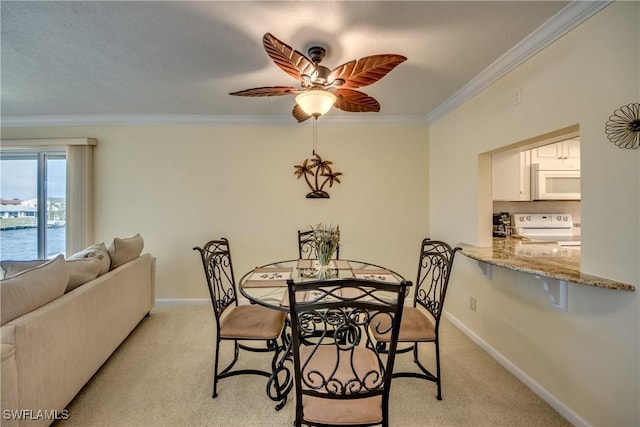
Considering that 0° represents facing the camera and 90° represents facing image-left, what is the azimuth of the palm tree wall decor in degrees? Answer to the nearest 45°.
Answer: approximately 0°

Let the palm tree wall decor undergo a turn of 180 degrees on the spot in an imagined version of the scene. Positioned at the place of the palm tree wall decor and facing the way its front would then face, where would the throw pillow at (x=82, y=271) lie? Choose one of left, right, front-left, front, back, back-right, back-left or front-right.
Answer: back-left

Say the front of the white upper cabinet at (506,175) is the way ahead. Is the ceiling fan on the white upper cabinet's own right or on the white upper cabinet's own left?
on the white upper cabinet's own right

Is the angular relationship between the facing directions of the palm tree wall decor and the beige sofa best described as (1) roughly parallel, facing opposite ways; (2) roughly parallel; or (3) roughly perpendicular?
roughly perpendicular

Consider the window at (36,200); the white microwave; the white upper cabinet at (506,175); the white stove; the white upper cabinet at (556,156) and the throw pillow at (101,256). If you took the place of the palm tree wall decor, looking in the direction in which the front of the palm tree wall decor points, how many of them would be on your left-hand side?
4

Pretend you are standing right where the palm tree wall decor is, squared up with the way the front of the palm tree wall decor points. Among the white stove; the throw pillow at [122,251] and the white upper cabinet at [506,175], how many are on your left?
2

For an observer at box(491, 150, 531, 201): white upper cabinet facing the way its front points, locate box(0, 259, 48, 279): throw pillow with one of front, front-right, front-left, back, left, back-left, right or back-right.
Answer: right

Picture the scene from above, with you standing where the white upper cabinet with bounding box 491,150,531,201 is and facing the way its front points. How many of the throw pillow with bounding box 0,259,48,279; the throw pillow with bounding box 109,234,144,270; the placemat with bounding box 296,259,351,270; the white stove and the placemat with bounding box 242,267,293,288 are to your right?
4

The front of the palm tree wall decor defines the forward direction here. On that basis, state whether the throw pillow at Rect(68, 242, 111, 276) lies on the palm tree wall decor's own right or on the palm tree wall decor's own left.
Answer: on the palm tree wall decor's own right

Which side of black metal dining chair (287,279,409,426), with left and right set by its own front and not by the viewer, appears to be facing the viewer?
back

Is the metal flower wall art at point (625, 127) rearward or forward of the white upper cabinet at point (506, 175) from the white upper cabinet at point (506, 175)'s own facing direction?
forward

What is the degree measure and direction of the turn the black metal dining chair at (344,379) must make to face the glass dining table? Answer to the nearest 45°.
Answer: approximately 45° to its left
